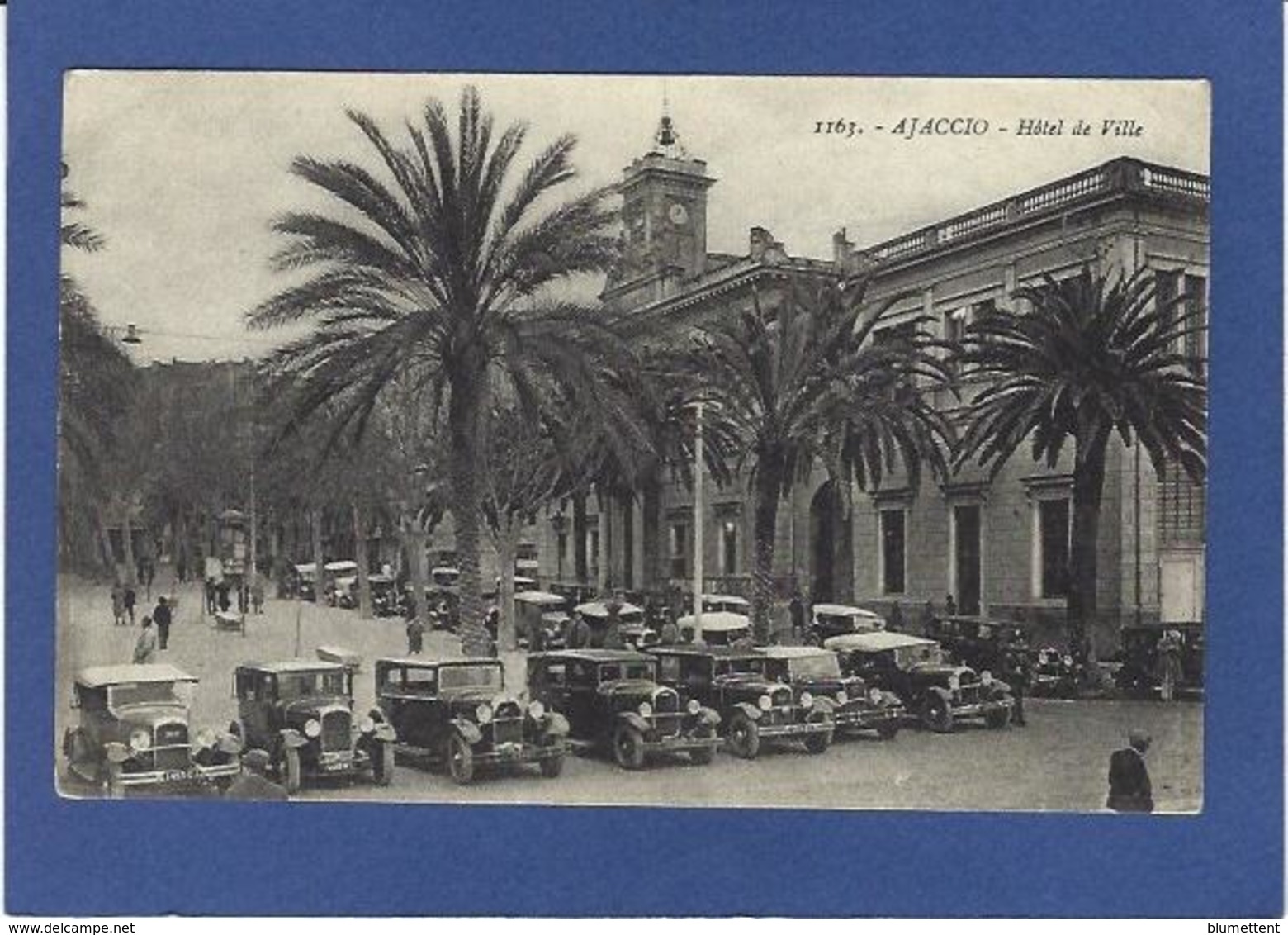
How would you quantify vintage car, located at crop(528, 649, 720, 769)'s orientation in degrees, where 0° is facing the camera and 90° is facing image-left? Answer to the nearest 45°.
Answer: approximately 315°

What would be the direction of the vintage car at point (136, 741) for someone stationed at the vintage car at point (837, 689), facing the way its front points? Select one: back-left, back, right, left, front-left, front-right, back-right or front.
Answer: back-right

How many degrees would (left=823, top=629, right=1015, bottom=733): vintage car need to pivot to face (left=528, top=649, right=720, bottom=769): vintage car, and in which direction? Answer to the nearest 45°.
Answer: approximately 135° to its right

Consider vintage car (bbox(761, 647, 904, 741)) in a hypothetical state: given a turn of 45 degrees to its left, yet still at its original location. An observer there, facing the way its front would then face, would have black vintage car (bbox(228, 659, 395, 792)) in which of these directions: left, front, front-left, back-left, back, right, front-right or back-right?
back

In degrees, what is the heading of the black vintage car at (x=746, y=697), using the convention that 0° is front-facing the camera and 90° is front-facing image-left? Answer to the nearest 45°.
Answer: approximately 315°

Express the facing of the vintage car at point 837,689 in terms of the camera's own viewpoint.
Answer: facing the viewer and to the right of the viewer

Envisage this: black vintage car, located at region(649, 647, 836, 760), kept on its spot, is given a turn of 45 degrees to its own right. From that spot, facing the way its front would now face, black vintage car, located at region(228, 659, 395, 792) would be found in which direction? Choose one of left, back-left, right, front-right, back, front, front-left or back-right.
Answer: right
